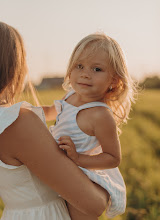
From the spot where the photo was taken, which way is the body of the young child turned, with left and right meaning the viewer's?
facing the viewer and to the left of the viewer

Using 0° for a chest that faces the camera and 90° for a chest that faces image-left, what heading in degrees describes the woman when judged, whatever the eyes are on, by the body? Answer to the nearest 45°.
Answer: approximately 225°
